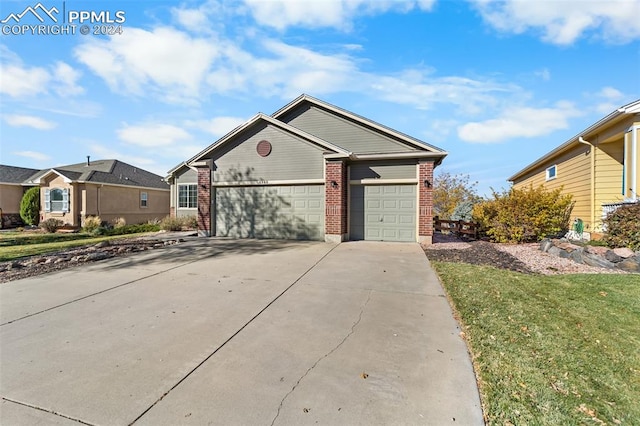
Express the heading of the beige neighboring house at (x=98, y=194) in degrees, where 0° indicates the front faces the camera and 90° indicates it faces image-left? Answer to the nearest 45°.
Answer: approximately 45°

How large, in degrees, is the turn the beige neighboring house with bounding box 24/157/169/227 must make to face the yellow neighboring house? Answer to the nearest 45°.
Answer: approximately 90° to its left

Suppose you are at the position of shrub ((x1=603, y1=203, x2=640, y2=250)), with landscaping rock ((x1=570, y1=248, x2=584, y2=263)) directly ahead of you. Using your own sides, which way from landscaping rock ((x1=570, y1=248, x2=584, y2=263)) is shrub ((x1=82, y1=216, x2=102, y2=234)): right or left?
right

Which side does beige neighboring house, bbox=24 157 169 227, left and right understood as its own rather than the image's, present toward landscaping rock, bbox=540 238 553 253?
left

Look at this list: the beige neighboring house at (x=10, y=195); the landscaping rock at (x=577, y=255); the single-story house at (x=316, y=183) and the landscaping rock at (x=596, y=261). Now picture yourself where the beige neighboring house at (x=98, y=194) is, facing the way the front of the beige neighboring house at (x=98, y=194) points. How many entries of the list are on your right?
1

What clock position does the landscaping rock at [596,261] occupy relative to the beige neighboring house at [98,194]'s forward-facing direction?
The landscaping rock is roughly at 10 o'clock from the beige neighboring house.

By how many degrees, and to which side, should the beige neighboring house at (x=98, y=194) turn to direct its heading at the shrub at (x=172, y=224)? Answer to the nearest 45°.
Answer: approximately 90° to its left

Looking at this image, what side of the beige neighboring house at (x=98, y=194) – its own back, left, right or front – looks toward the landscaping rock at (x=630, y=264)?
left

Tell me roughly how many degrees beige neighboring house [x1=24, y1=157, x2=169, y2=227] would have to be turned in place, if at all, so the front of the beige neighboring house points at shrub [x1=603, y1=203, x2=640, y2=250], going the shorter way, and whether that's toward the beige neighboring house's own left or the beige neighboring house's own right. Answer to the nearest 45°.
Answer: approximately 90° to the beige neighboring house's own left

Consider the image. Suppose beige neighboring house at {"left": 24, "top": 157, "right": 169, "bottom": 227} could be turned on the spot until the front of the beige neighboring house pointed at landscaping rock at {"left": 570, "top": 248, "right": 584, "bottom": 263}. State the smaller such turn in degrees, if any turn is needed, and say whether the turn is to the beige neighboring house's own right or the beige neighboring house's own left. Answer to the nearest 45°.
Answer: approximately 45° to the beige neighboring house's own left

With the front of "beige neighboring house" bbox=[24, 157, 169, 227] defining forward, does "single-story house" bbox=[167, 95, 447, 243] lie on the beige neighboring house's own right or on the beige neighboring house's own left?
on the beige neighboring house's own left

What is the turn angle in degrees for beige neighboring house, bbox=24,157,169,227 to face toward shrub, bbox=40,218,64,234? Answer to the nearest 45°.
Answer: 0° — it already faces it
